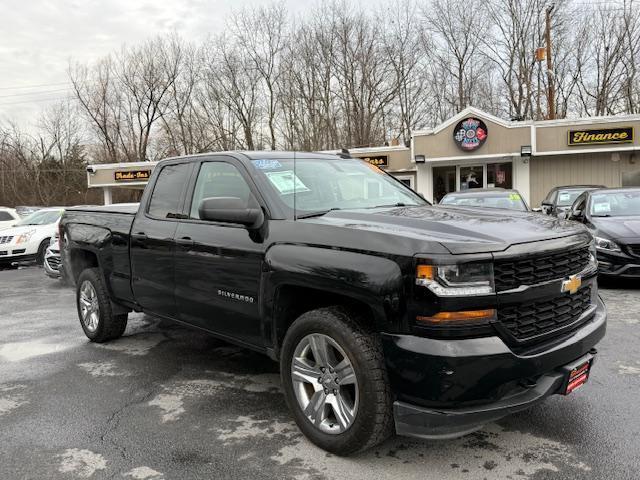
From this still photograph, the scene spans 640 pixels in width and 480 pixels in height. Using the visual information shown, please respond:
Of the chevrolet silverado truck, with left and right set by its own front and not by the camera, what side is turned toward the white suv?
back

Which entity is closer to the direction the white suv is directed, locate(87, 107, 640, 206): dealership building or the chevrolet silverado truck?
the chevrolet silverado truck

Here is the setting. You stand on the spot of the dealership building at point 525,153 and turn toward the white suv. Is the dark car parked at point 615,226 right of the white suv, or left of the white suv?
left

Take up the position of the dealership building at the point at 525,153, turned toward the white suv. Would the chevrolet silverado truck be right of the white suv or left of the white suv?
left

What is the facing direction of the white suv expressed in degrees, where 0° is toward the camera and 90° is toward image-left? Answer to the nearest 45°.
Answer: approximately 45°

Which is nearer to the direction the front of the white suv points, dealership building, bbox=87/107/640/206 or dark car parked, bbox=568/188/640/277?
the dark car parked

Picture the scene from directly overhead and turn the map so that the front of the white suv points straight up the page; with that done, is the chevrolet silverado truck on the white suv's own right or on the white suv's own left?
on the white suv's own left

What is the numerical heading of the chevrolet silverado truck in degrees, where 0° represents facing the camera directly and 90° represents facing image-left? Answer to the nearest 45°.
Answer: approximately 315°

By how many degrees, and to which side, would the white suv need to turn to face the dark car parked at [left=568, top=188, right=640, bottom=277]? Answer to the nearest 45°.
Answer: approximately 90° to its left

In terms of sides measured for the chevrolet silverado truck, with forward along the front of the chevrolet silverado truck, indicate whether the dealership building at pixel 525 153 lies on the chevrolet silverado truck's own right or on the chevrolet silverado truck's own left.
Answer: on the chevrolet silverado truck's own left
